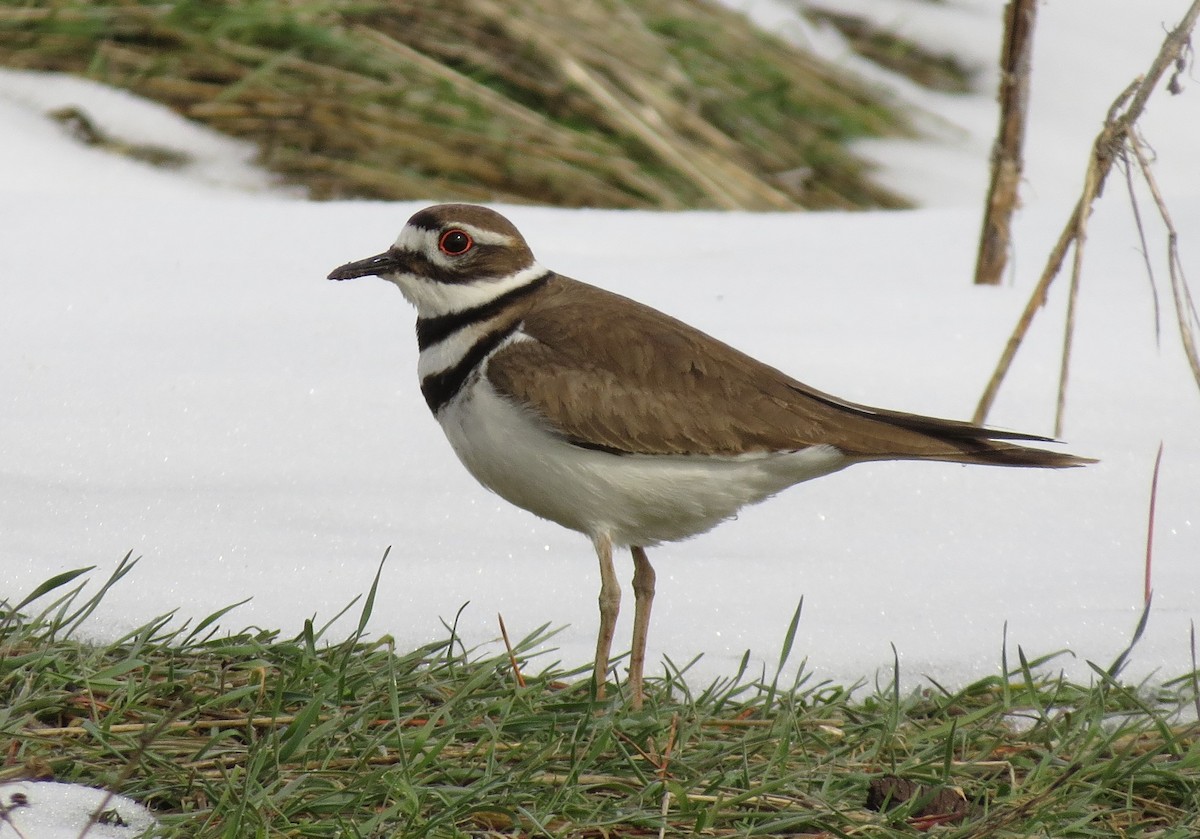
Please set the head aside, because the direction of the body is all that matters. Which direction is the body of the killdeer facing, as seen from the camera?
to the viewer's left

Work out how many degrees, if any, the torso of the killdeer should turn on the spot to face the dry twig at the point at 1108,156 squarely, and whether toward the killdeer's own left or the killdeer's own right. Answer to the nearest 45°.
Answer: approximately 135° to the killdeer's own right
